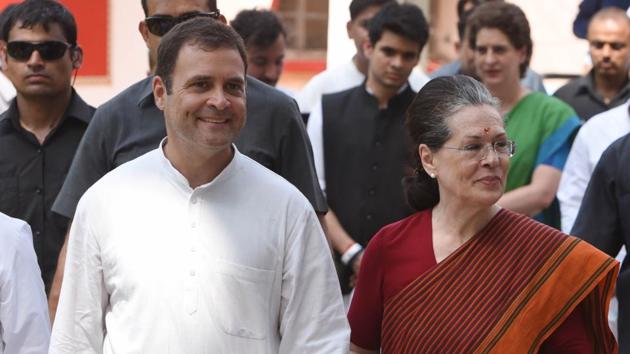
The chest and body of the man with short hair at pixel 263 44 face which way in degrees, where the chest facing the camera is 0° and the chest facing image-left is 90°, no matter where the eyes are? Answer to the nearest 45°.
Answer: approximately 315°

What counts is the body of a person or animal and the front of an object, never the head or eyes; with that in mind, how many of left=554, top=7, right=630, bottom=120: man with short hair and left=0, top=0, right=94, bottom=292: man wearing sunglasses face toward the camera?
2

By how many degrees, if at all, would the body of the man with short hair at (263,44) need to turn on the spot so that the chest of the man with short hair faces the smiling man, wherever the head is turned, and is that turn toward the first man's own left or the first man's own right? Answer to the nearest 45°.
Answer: approximately 45° to the first man's own right

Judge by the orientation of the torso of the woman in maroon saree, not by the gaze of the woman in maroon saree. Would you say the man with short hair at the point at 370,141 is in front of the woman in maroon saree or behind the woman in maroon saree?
behind

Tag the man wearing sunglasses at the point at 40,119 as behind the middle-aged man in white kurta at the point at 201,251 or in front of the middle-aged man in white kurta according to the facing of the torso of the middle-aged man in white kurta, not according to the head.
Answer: behind

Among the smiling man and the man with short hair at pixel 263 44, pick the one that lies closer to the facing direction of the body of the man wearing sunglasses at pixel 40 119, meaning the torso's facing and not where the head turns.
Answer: the smiling man

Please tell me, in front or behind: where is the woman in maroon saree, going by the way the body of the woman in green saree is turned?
in front

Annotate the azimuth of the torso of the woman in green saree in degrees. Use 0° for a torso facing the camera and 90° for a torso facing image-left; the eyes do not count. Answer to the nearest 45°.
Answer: approximately 45°
